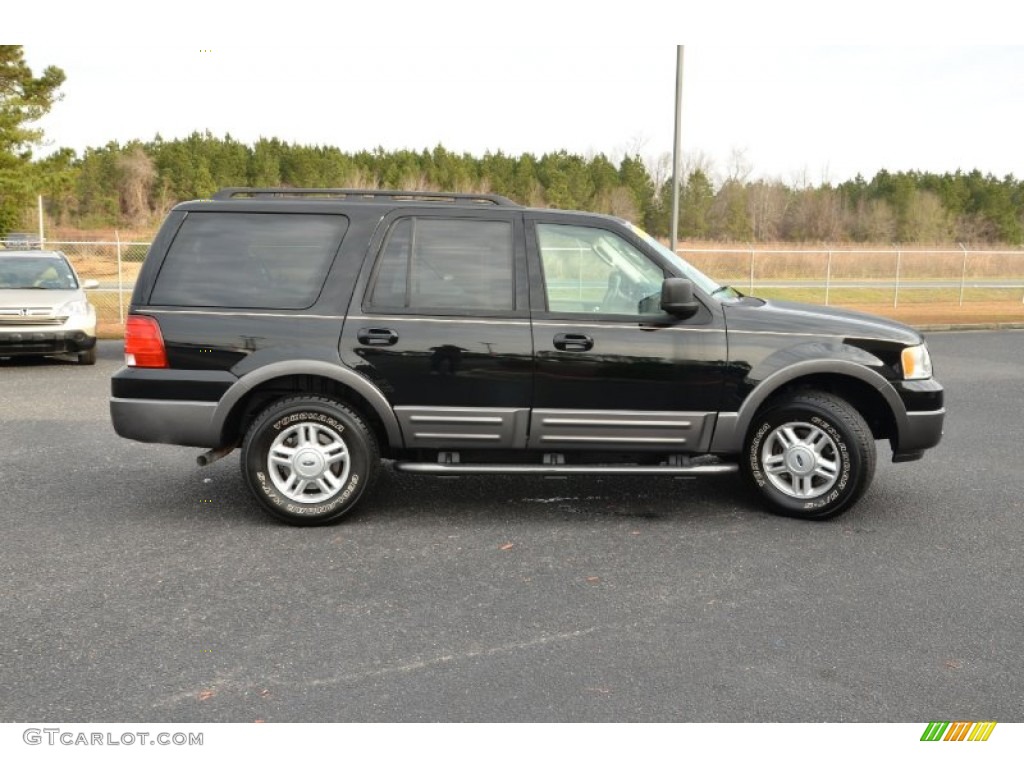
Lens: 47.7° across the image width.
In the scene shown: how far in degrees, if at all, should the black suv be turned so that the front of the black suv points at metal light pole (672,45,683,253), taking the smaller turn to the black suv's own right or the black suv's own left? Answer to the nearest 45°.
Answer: approximately 90° to the black suv's own left

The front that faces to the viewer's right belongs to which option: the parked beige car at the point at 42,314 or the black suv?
the black suv

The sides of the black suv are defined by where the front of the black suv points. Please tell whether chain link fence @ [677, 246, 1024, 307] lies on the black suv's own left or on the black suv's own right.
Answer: on the black suv's own left

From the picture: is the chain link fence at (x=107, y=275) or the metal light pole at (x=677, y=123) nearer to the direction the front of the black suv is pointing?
the metal light pole

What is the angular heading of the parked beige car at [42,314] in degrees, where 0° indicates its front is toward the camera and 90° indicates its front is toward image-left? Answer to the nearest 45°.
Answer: approximately 0°

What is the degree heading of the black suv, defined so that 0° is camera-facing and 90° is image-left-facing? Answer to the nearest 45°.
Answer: approximately 270°

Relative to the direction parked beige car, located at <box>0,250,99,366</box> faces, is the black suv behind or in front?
in front

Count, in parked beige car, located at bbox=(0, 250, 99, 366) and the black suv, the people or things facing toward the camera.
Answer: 1

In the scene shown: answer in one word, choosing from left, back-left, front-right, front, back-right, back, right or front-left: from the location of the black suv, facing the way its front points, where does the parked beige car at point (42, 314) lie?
back-left

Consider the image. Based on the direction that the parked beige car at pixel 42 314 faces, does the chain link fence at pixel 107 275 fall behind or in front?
behind

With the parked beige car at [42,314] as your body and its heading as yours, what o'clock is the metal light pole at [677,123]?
The metal light pole is roughly at 9 o'clock from the parked beige car.
